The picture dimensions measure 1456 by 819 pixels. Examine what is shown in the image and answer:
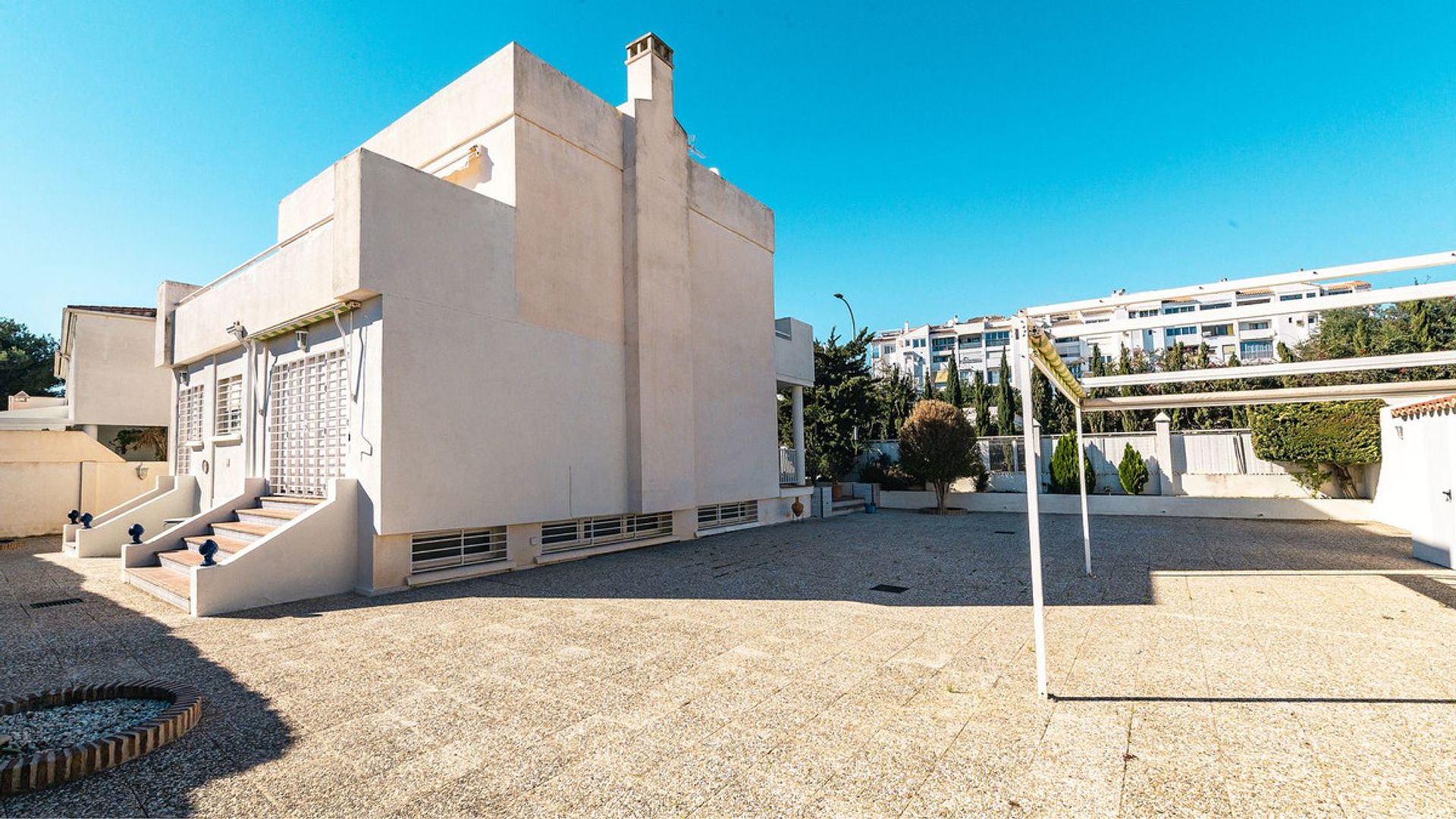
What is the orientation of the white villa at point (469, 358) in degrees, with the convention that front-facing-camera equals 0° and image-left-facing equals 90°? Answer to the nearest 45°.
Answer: approximately 45°

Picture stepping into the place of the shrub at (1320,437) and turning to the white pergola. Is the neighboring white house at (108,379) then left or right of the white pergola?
right

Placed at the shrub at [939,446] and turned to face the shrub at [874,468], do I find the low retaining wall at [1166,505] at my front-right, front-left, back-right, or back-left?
back-right

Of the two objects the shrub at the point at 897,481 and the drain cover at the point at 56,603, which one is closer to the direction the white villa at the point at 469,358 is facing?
the drain cover

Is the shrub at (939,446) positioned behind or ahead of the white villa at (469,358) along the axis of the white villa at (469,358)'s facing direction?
behind

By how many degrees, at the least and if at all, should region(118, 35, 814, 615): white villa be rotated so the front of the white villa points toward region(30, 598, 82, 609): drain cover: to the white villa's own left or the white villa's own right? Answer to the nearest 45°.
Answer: approximately 45° to the white villa's own right

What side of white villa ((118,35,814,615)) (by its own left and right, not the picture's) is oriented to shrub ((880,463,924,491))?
back

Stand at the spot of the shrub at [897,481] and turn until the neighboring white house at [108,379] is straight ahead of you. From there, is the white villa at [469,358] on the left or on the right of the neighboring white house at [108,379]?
left

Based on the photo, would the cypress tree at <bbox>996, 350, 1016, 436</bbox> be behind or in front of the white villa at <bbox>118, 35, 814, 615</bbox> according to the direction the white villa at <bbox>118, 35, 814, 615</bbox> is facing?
behind
